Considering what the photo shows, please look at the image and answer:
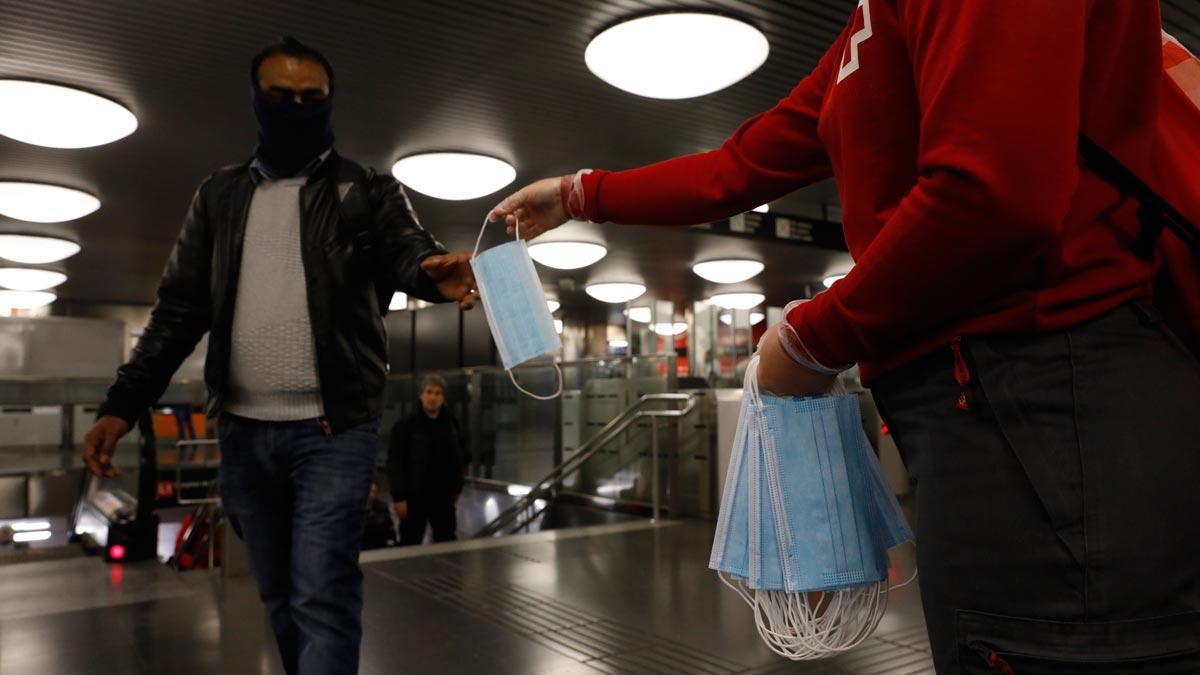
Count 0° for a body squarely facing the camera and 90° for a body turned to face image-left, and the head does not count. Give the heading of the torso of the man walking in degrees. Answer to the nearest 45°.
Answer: approximately 0°

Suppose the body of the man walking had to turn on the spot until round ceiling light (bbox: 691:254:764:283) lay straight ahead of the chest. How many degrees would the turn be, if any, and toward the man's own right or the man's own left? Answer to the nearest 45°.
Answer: approximately 135° to the man's own left

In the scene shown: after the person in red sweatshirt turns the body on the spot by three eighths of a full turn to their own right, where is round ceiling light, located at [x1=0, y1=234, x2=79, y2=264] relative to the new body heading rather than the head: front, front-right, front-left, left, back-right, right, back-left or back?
left

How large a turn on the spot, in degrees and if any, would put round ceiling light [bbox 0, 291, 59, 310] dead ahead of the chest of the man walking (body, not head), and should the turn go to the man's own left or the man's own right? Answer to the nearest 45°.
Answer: approximately 180°

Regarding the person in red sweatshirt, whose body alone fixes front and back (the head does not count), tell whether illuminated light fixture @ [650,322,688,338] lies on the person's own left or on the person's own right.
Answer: on the person's own right

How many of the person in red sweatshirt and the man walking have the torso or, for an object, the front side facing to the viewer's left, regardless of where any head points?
1

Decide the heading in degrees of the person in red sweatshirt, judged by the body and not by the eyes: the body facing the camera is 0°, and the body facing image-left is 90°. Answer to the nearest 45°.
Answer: approximately 90°

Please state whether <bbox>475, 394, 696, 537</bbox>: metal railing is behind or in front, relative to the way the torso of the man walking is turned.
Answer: behind
